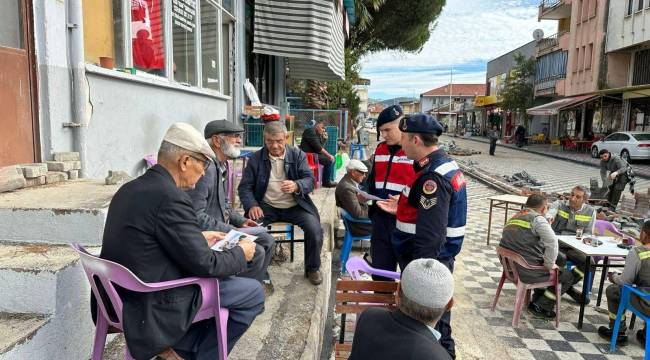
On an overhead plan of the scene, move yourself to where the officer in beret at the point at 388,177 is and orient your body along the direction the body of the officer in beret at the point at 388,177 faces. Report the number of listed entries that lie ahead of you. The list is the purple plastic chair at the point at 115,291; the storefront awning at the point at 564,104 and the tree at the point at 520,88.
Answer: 1

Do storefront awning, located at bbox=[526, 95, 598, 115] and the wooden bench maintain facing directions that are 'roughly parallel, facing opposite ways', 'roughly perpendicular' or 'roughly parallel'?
roughly perpendicular

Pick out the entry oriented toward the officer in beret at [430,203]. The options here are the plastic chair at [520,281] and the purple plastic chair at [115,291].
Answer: the purple plastic chair

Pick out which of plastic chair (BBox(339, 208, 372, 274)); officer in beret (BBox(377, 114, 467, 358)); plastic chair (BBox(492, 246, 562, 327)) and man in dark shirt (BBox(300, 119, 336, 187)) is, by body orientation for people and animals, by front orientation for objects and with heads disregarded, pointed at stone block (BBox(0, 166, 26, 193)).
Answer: the officer in beret

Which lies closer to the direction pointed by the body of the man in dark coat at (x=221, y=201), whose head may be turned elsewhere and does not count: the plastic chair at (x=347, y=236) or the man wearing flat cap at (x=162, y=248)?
the plastic chair

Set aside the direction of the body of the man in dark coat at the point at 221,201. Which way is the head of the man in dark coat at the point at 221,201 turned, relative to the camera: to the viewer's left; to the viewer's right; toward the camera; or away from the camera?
to the viewer's right

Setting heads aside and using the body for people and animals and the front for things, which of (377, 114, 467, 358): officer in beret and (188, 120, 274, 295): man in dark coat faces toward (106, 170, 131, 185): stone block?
the officer in beret

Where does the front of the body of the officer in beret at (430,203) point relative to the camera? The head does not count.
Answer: to the viewer's left

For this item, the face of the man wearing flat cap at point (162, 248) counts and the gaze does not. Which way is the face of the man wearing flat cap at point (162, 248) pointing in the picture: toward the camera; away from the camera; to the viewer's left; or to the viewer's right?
to the viewer's right

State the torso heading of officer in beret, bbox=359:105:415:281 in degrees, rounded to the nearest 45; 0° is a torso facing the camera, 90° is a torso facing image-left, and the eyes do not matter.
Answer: approximately 45°

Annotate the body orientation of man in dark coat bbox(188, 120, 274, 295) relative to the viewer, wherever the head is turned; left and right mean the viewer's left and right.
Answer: facing to the right of the viewer
